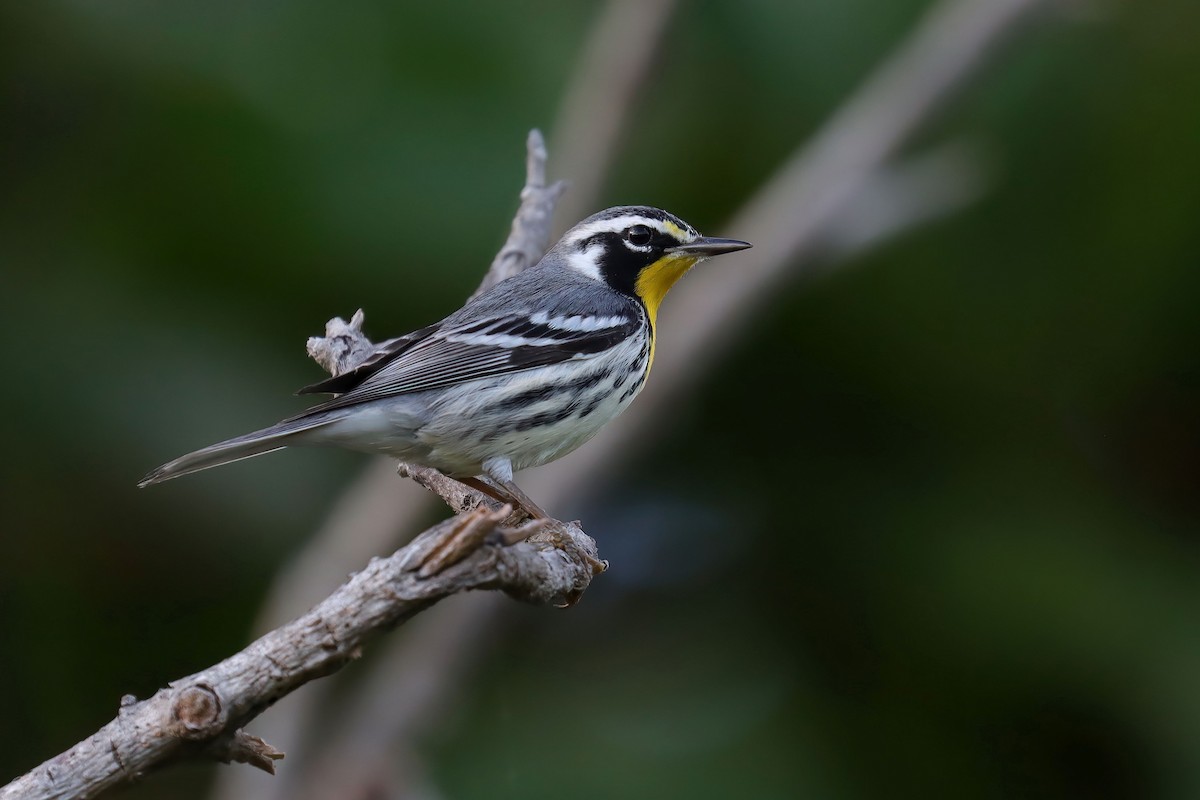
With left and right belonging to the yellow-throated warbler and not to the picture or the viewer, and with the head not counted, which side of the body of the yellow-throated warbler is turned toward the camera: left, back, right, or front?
right
